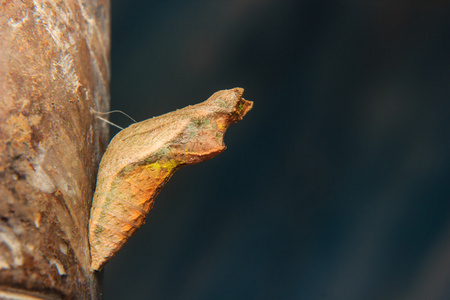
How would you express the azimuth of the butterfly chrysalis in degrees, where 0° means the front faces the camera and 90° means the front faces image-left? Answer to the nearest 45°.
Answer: approximately 270°
